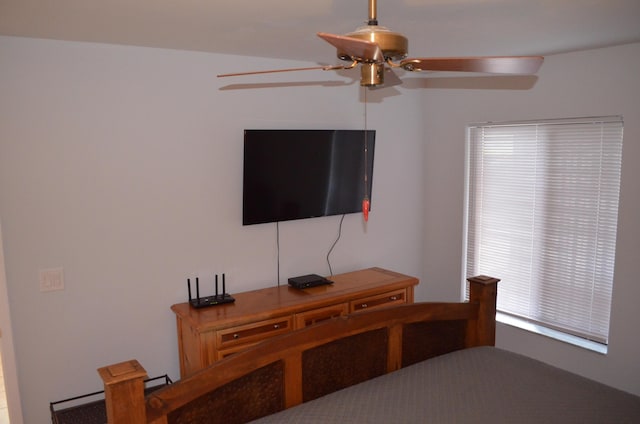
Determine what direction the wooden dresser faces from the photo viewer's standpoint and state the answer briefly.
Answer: facing the viewer and to the right of the viewer

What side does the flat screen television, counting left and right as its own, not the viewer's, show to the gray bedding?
front

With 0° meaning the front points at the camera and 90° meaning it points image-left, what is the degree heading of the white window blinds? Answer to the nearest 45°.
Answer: approximately 45°

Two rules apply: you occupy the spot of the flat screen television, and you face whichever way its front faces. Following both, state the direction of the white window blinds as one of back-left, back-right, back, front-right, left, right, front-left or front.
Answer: front-left

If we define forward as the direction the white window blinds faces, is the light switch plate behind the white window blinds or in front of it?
in front

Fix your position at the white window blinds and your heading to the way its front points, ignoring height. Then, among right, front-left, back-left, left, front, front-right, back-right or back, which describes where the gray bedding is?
front-left

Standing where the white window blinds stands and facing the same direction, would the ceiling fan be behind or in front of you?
in front

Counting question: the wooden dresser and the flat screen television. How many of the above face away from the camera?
0

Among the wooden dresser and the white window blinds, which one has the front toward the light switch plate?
the white window blinds
